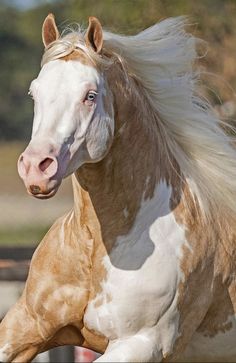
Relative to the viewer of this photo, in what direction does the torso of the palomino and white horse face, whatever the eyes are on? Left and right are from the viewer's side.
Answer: facing the viewer and to the left of the viewer
